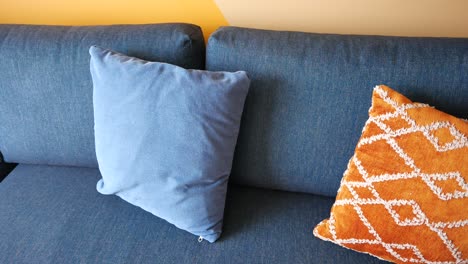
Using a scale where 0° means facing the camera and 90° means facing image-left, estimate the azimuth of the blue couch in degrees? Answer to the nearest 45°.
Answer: approximately 0°
